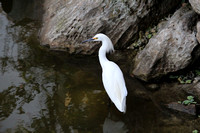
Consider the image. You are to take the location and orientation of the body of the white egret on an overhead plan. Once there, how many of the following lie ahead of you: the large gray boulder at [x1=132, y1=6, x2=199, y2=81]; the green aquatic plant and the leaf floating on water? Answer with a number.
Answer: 1

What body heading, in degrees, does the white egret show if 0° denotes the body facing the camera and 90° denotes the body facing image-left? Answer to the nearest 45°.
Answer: approximately 90°

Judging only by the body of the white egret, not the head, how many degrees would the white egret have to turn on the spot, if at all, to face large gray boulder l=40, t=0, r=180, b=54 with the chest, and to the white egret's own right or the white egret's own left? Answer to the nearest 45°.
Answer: approximately 90° to the white egret's own right

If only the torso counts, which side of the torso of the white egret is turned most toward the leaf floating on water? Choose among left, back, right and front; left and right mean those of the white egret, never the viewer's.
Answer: front

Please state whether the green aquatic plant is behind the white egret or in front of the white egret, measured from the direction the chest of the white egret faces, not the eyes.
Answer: behind

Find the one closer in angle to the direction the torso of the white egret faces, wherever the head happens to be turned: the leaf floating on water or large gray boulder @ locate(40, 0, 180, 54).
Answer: the leaf floating on water

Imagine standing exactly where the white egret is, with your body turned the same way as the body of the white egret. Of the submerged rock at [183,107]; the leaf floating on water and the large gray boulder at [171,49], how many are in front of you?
1

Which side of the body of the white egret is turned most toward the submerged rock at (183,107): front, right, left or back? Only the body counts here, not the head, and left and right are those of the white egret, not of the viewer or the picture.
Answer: back

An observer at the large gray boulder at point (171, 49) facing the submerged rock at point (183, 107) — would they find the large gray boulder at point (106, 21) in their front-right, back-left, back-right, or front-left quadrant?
back-right

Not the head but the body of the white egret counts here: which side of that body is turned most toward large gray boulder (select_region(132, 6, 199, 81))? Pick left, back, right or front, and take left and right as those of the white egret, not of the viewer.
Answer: back
